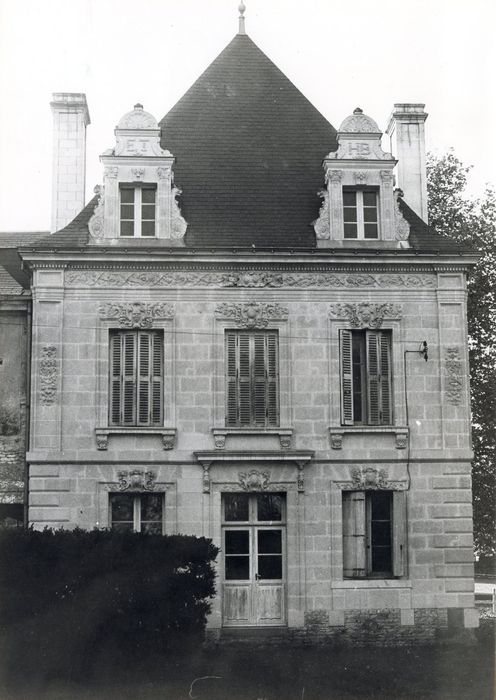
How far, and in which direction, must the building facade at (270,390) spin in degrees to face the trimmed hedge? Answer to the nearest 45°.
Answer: approximately 45° to its right

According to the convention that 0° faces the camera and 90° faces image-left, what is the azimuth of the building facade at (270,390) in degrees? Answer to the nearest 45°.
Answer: approximately 0°
